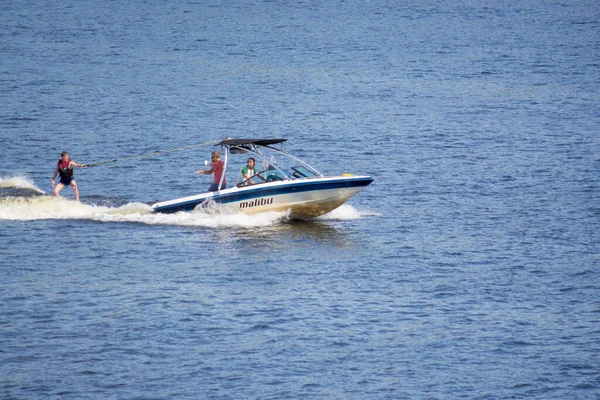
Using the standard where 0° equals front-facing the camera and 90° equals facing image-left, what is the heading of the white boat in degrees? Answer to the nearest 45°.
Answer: approximately 270°
